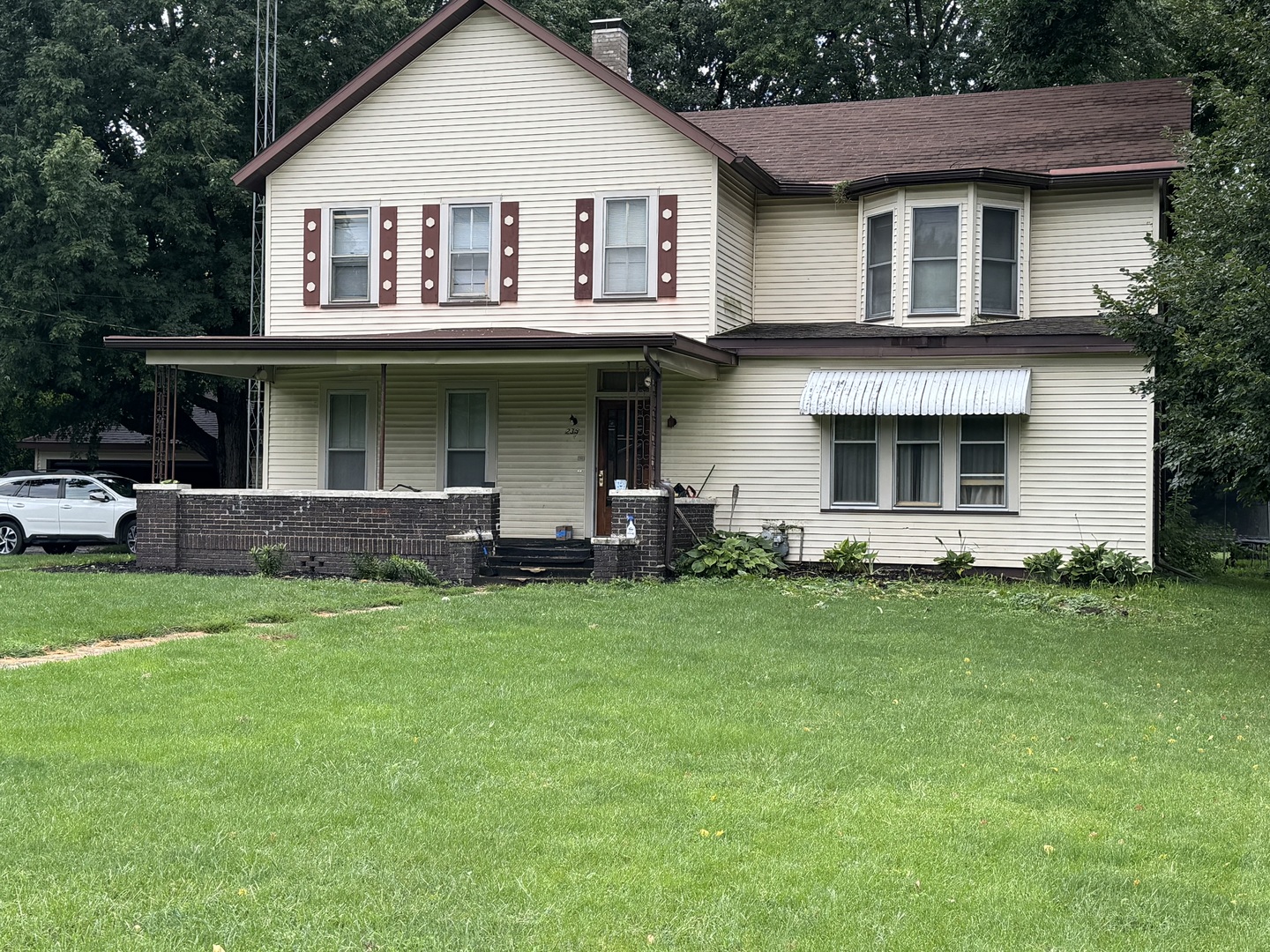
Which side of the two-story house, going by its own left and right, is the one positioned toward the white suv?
right

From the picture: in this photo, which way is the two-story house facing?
toward the camera

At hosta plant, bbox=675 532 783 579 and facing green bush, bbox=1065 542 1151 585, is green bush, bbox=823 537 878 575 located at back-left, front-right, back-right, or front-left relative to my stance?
front-left

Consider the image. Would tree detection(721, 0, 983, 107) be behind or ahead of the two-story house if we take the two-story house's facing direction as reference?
behind

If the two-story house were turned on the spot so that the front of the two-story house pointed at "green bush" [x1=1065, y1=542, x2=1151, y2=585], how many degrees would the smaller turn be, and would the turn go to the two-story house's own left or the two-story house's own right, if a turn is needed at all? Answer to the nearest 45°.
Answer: approximately 90° to the two-story house's own left

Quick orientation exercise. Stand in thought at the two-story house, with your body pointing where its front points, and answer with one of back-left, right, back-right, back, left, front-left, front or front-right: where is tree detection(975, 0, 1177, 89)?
back-left

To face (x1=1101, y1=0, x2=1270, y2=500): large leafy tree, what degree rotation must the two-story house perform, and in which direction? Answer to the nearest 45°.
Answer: approximately 45° to its left

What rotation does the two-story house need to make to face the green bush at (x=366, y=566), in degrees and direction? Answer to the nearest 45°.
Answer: approximately 45° to its right

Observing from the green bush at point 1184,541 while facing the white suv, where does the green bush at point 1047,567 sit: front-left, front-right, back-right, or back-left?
front-left

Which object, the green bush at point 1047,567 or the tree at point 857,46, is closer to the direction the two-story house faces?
the green bush

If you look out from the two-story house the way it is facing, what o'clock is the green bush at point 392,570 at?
The green bush is roughly at 2 o'clock from the two-story house.

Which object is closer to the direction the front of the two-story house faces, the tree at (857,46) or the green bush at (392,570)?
the green bush

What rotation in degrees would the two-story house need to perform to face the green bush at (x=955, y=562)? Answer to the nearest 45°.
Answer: approximately 90° to its left
